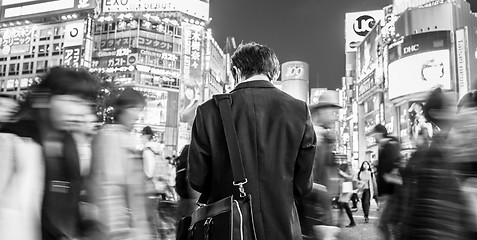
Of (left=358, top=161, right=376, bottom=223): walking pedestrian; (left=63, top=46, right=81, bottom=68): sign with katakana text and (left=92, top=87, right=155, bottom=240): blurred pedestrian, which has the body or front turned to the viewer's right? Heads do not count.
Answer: (left=92, top=87, right=155, bottom=240): blurred pedestrian

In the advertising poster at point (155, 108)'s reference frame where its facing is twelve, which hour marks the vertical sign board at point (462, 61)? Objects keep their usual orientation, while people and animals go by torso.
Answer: The vertical sign board is roughly at 10 o'clock from the advertising poster.

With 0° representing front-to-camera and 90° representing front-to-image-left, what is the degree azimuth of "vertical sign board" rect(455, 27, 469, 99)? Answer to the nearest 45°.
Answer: approximately 45°

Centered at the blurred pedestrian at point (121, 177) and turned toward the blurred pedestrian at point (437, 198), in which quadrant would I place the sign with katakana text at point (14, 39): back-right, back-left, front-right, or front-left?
back-left

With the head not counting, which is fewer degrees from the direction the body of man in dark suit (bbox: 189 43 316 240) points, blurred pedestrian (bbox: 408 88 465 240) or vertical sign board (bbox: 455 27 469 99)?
the vertical sign board

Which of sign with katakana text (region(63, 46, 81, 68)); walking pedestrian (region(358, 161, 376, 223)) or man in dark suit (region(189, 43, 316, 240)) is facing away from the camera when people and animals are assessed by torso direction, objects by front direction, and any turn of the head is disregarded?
the man in dark suit

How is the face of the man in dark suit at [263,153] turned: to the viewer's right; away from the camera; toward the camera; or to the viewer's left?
away from the camera

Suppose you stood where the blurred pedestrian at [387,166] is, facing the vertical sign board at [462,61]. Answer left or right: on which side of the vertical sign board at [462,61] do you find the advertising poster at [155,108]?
left

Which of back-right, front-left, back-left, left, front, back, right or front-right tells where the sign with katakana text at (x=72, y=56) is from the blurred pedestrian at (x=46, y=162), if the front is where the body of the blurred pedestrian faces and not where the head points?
back-left

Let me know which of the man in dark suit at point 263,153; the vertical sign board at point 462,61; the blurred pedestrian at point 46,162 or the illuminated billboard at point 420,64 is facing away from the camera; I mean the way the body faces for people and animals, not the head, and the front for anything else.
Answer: the man in dark suit

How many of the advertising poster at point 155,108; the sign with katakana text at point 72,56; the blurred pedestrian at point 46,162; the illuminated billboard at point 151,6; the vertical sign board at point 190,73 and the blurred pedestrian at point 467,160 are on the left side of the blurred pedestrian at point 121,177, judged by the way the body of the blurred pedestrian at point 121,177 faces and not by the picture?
4
